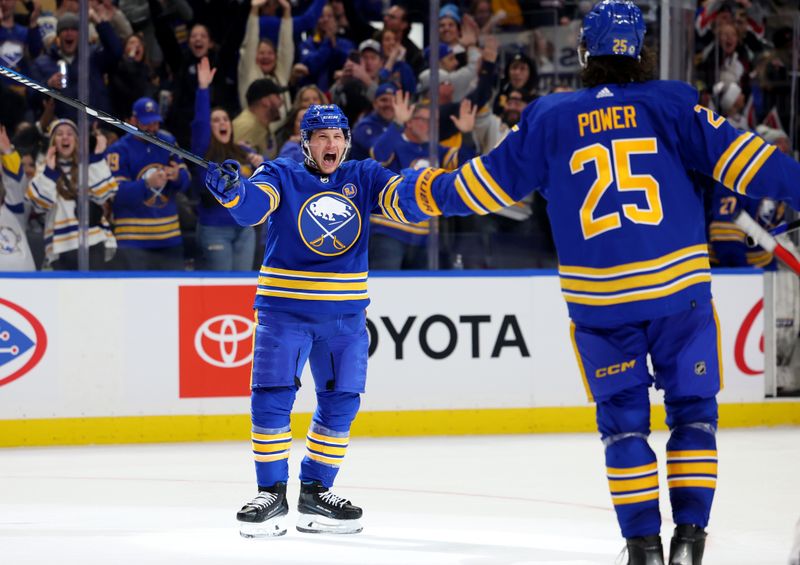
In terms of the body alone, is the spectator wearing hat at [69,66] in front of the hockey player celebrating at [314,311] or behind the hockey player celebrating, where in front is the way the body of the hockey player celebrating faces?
behind

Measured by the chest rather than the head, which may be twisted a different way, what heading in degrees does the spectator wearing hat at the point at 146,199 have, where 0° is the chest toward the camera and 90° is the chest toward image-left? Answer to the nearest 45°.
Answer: approximately 315°

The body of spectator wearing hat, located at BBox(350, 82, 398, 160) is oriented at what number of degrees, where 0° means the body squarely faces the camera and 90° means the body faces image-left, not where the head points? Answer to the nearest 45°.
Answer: approximately 315°

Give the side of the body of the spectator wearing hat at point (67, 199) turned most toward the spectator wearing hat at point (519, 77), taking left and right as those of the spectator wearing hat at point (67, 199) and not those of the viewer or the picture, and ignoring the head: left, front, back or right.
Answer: left

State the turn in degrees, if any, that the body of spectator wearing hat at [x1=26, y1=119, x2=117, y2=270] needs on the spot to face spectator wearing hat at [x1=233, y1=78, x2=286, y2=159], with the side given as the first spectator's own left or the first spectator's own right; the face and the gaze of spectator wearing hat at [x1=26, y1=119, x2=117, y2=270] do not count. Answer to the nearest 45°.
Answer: approximately 90° to the first spectator's own left

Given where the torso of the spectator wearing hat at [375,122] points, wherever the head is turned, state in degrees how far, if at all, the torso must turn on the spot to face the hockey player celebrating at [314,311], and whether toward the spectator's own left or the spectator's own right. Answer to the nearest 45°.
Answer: approximately 45° to the spectator's own right

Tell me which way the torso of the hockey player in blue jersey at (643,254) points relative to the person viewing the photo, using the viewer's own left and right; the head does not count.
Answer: facing away from the viewer

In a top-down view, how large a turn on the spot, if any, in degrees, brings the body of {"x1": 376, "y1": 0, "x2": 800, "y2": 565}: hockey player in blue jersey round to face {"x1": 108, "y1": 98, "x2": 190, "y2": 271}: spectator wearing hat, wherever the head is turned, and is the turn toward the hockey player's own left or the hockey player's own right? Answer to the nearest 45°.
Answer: approximately 45° to the hockey player's own left
